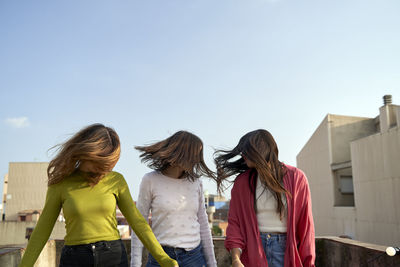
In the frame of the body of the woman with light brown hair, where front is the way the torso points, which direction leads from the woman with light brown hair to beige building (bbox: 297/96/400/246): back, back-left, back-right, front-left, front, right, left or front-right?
back-left

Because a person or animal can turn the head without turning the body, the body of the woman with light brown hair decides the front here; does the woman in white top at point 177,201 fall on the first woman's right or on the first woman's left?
on the first woman's left

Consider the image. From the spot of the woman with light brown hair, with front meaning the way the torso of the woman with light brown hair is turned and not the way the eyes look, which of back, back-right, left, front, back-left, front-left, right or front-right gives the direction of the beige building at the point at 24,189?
back

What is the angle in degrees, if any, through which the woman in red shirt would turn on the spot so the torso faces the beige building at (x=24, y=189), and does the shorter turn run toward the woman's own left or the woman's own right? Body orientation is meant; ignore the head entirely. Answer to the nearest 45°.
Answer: approximately 135° to the woman's own right

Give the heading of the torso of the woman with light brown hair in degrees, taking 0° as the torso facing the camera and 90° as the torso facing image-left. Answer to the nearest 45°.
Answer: approximately 0°

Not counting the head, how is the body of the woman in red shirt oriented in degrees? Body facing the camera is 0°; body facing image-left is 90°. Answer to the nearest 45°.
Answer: approximately 0°

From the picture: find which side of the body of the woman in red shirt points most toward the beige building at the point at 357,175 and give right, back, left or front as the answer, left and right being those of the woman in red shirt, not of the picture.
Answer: back

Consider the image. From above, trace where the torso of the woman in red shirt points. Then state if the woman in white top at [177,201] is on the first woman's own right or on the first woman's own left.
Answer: on the first woman's own right
